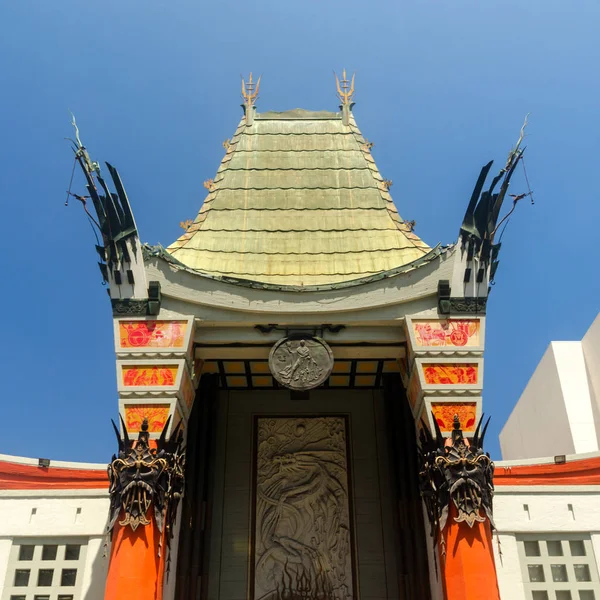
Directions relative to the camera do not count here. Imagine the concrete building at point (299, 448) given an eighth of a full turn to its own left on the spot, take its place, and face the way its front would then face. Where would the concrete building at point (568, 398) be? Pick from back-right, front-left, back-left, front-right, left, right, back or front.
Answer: left

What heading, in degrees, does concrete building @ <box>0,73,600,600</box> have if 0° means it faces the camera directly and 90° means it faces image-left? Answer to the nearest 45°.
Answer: approximately 0°
